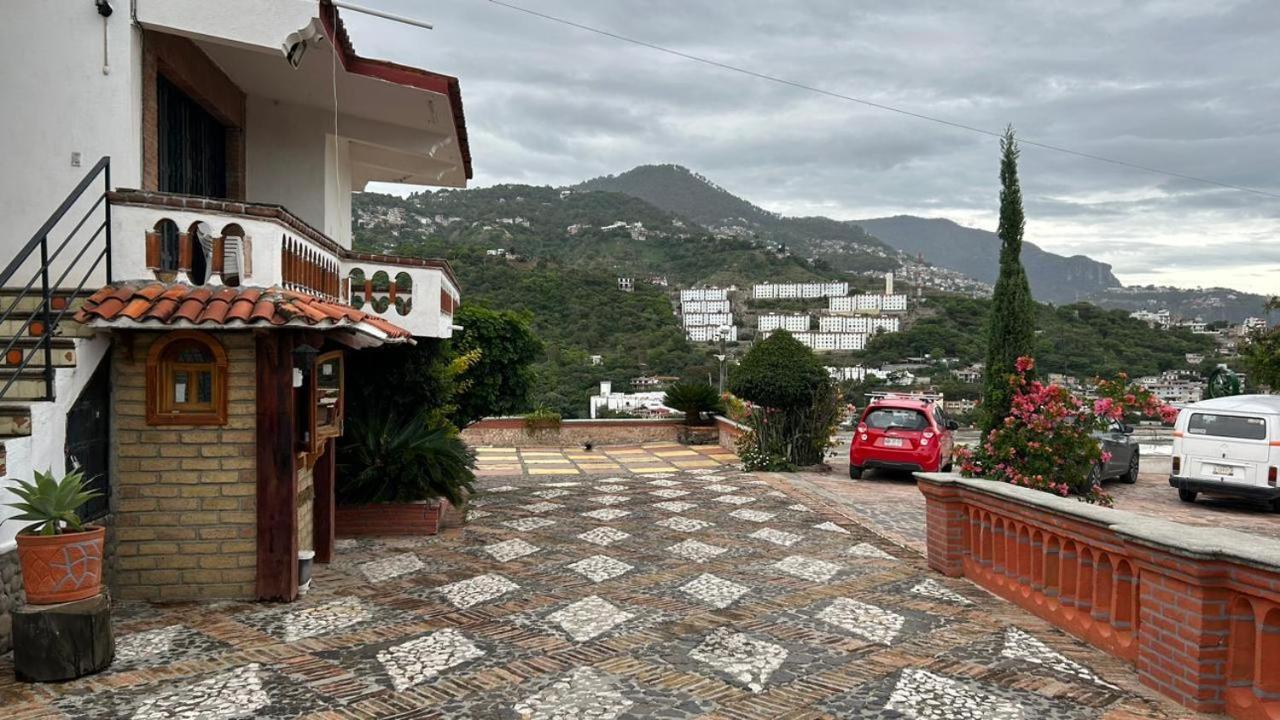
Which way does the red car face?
away from the camera

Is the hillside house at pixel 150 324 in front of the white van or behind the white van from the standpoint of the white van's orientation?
behind

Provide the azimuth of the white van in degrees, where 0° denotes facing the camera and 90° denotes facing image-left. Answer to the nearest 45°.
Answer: approximately 180°

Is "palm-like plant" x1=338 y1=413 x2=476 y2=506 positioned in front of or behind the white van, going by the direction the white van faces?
behind

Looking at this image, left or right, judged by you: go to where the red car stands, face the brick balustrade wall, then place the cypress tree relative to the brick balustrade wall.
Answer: left

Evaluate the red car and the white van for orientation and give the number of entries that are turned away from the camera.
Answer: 2

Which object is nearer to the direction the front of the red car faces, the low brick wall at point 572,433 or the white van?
the low brick wall

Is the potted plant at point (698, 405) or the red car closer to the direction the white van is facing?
the potted plant

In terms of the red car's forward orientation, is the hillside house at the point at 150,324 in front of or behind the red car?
behind
